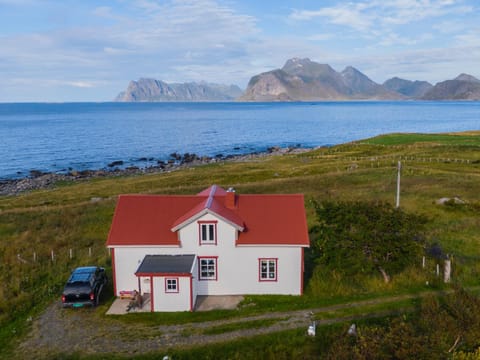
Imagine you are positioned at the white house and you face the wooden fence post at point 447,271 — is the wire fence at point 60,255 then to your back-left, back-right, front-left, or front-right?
back-left

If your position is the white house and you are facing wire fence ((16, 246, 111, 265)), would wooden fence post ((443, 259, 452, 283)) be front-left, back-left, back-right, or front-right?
back-right

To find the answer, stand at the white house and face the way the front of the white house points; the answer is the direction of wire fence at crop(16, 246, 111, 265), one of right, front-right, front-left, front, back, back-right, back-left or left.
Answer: back-right

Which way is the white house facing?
toward the camera

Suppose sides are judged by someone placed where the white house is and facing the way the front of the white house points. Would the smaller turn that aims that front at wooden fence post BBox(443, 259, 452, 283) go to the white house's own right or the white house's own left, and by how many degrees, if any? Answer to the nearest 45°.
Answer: approximately 90° to the white house's own left
